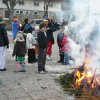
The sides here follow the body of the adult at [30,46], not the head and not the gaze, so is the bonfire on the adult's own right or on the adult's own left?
on the adult's own right

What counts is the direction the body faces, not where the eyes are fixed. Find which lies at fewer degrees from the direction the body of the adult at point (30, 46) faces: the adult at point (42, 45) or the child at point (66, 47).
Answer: the child

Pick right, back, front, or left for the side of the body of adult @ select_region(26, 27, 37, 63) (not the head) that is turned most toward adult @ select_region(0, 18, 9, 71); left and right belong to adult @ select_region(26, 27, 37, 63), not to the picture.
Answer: back

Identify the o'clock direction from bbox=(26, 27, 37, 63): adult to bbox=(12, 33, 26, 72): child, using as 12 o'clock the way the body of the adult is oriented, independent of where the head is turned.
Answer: The child is roughly at 5 o'clock from the adult.
